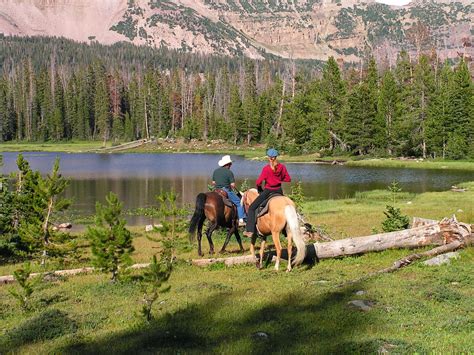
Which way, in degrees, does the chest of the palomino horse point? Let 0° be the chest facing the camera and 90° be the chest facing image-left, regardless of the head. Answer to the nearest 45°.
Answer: approximately 135°

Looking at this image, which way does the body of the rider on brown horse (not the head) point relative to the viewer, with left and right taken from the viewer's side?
facing away from the viewer and to the right of the viewer

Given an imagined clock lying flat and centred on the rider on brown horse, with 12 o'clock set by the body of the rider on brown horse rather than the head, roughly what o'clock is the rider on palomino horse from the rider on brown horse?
The rider on palomino horse is roughly at 4 o'clock from the rider on brown horse.

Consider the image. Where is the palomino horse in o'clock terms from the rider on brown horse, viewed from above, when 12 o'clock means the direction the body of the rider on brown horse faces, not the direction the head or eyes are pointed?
The palomino horse is roughly at 4 o'clock from the rider on brown horse.

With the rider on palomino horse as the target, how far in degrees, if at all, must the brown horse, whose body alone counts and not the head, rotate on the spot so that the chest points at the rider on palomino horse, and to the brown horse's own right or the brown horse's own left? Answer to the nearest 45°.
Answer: approximately 90° to the brown horse's own right

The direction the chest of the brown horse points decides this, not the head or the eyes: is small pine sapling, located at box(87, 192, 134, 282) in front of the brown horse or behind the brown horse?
behind

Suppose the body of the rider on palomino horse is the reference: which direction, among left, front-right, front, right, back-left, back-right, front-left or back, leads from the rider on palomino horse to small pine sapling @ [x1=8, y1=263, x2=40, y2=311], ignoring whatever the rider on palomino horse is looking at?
left
